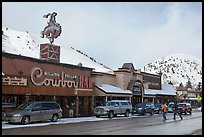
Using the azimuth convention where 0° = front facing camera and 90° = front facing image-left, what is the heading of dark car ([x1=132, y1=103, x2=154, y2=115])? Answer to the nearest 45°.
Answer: approximately 45°

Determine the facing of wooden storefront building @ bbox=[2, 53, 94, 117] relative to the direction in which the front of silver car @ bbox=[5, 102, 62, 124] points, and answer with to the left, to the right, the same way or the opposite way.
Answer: to the left

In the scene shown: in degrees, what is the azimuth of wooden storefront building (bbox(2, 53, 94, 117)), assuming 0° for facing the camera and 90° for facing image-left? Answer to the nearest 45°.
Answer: approximately 315°

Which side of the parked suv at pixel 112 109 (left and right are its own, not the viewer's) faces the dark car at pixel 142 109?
back

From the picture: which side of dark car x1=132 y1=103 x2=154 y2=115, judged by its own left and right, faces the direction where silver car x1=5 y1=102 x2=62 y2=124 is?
front

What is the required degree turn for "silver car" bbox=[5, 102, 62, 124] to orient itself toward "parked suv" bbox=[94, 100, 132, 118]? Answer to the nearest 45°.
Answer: approximately 180°

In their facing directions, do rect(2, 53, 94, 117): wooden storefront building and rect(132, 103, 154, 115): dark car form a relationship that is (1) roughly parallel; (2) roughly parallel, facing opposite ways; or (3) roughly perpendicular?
roughly perpendicular

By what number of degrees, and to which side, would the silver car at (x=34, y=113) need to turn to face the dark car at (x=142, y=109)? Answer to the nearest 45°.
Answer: approximately 180°

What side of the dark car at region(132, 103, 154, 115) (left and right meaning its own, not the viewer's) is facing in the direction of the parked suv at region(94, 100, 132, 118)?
front

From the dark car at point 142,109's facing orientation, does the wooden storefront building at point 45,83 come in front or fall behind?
in front

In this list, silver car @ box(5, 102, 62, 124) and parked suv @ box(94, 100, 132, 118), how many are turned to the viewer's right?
0

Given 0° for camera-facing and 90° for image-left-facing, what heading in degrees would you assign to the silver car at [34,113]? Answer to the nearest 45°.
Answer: approximately 45°

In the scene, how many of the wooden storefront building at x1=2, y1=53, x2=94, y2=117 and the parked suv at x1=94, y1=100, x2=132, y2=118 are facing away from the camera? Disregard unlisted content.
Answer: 0
